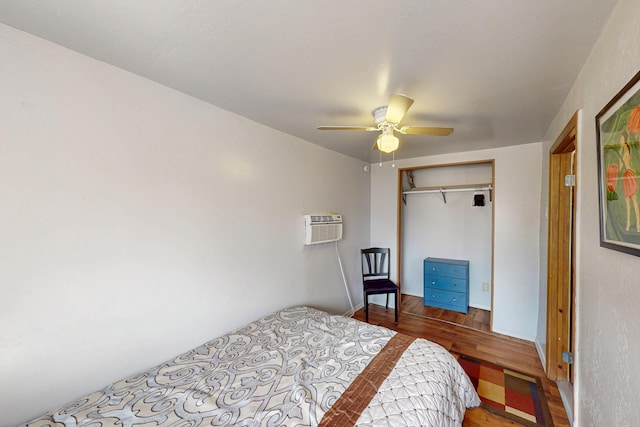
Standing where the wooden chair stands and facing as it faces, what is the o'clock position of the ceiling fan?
The ceiling fan is roughly at 12 o'clock from the wooden chair.

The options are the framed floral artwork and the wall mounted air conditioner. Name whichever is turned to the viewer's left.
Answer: the framed floral artwork

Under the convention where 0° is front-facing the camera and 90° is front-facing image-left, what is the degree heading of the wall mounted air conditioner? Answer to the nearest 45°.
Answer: approximately 315°

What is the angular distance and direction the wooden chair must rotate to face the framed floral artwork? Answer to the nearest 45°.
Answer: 0° — it already faces it

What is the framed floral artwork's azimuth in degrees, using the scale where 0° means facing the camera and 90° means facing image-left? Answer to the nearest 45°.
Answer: approximately 90°

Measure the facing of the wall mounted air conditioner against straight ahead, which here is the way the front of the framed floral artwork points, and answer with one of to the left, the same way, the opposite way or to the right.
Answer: the opposite way

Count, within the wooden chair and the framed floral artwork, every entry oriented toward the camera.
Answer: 1

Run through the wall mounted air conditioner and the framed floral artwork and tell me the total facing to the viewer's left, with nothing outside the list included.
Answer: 1
